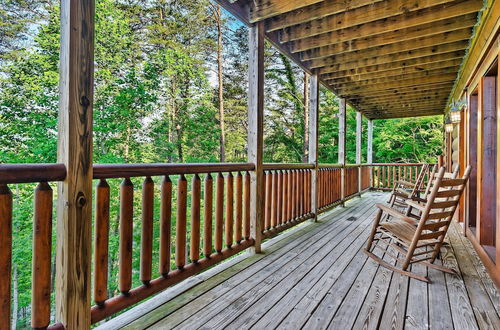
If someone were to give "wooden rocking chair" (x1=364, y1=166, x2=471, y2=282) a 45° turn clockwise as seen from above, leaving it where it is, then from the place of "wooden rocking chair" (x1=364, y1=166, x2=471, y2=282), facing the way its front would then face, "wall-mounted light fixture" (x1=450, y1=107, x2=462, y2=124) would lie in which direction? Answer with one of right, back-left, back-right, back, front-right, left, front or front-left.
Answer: front

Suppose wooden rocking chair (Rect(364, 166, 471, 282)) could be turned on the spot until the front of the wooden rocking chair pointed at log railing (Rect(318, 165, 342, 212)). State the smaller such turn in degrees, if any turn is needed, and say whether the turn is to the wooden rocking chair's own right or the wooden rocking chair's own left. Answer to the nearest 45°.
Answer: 0° — it already faces it

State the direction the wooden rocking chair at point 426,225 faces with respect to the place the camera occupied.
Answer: facing away from the viewer and to the left of the viewer

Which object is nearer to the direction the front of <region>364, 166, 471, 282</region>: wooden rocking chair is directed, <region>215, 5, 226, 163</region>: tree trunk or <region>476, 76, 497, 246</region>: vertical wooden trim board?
the tree trunk

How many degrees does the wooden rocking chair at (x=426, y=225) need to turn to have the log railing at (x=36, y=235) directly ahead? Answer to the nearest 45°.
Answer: approximately 90° to its left

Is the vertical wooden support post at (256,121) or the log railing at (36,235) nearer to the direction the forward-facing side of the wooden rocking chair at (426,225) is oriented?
the vertical wooden support post

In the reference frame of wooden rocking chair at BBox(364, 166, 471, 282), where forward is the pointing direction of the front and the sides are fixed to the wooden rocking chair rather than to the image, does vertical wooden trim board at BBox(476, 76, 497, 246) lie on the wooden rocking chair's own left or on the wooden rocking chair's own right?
on the wooden rocking chair's own right

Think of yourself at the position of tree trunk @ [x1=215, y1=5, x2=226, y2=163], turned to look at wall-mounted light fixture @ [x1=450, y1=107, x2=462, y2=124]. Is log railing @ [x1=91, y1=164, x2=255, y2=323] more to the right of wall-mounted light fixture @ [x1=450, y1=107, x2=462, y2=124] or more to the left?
right

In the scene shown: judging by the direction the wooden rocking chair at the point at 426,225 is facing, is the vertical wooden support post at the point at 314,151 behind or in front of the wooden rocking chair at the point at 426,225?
in front

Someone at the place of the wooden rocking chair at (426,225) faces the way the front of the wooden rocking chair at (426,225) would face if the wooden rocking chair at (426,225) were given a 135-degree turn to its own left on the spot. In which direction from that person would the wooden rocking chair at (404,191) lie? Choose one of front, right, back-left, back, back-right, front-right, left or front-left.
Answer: back

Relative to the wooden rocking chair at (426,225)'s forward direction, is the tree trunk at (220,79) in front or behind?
in front

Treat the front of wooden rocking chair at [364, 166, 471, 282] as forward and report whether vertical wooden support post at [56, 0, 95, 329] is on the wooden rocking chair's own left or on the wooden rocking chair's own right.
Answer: on the wooden rocking chair's own left
